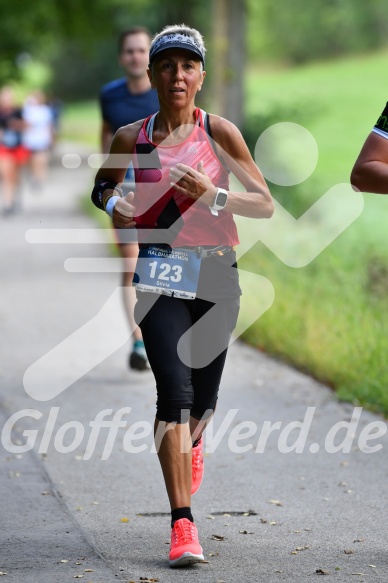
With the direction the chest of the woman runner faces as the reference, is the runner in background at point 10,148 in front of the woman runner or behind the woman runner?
behind

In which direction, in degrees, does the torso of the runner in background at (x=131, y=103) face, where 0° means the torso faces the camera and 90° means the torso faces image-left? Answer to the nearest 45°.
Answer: approximately 0°

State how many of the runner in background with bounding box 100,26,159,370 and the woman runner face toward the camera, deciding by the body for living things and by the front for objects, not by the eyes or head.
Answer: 2

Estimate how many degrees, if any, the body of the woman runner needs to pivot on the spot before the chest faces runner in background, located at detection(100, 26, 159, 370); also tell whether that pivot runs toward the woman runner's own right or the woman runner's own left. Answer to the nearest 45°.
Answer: approximately 180°

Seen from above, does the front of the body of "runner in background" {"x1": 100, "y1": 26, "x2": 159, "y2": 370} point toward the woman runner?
yes

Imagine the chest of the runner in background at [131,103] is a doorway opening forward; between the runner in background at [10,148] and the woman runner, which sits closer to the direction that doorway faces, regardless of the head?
the woman runner

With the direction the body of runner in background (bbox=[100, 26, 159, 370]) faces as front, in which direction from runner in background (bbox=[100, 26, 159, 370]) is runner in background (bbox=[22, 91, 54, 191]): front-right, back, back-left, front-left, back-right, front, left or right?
back

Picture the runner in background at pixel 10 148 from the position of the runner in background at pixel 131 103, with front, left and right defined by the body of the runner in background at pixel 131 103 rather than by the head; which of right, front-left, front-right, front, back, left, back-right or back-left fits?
back

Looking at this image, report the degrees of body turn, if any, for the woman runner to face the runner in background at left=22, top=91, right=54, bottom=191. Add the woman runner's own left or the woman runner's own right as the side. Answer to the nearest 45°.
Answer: approximately 180°

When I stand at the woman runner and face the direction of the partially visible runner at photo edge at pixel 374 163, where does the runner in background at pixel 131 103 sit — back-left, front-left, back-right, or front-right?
back-left
